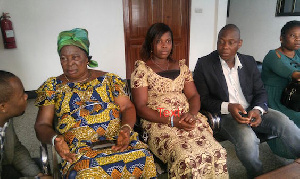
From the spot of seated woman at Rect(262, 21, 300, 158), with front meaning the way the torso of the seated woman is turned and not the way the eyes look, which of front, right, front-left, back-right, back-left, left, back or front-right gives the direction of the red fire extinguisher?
back-right

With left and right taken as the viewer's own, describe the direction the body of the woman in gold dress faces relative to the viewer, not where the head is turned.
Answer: facing the viewer and to the right of the viewer

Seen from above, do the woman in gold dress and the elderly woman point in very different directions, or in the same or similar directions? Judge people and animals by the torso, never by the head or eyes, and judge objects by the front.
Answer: same or similar directions

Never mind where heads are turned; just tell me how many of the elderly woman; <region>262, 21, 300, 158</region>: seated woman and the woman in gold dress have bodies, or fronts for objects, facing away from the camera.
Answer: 0

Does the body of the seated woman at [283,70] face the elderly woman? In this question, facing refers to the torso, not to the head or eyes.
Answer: no

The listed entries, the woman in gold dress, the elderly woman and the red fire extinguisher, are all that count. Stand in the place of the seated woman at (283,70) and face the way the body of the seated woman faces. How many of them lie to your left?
0

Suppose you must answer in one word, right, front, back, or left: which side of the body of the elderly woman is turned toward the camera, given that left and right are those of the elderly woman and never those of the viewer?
front

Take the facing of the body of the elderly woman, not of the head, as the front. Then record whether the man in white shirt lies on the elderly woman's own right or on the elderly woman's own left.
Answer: on the elderly woman's own left

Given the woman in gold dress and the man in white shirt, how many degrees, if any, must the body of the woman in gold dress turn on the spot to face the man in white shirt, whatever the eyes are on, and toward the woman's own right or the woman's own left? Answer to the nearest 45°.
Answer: approximately 90° to the woman's own left

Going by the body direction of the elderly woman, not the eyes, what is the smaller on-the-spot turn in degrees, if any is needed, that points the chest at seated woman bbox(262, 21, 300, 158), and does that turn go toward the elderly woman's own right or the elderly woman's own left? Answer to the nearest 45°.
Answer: approximately 90° to the elderly woman's own left

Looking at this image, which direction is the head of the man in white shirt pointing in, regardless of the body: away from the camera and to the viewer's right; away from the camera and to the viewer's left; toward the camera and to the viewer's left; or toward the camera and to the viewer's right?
toward the camera and to the viewer's left

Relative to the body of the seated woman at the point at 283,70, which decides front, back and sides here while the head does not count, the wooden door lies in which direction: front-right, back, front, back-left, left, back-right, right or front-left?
back

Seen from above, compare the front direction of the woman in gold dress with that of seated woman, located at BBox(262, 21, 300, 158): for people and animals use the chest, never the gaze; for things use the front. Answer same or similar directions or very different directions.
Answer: same or similar directions

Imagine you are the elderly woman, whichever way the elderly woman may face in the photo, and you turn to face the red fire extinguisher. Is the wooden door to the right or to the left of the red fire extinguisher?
right
